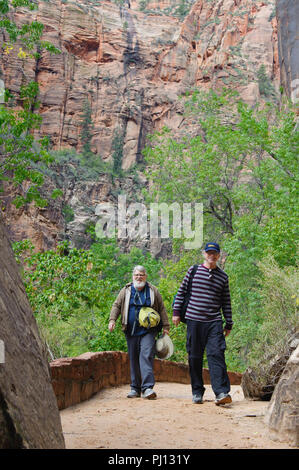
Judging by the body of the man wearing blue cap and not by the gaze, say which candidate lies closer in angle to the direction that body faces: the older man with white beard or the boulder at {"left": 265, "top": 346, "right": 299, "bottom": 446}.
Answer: the boulder

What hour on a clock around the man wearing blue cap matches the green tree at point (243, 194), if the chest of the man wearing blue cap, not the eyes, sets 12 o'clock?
The green tree is roughly at 6 o'clock from the man wearing blue cap.

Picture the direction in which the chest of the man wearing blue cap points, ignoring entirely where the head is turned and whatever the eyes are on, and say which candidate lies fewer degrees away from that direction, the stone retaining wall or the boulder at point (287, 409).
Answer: the boulder

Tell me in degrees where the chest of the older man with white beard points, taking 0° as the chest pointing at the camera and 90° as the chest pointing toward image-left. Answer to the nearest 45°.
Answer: approximately 0°

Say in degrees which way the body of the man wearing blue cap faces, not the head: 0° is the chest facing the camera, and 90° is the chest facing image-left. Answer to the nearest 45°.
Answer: approximately 0°
